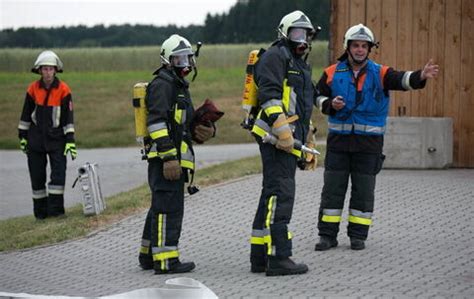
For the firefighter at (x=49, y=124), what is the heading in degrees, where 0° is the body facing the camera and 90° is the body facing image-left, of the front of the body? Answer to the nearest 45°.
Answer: approximately 0°

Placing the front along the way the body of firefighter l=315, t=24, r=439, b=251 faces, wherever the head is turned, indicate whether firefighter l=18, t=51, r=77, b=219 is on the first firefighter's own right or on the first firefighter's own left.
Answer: on the first firefighter's own right

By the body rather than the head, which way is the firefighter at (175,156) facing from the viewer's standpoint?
to the viewer's right

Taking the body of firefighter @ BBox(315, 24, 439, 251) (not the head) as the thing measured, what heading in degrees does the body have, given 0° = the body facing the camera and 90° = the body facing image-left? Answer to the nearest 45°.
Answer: approximately 0°
